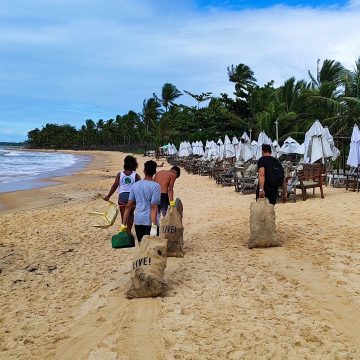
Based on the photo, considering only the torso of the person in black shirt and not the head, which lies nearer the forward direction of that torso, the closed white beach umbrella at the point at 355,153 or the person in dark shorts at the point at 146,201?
the closed white beach umbrella

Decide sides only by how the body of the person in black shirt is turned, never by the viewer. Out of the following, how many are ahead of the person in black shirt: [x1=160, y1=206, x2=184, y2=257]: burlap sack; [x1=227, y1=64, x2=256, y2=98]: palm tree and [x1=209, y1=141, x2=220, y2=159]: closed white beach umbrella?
2

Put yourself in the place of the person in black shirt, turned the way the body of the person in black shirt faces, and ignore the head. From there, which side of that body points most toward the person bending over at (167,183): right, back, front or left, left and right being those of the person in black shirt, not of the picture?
left

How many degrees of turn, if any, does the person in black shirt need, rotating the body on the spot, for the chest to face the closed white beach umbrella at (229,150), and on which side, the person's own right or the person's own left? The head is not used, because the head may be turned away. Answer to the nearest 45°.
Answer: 0° — they already face it

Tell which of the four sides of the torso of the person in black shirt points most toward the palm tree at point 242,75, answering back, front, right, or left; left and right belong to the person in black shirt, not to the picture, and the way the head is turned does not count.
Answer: front

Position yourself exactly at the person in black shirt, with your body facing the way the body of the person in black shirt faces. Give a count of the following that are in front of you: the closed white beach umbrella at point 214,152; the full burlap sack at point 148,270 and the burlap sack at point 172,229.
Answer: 1

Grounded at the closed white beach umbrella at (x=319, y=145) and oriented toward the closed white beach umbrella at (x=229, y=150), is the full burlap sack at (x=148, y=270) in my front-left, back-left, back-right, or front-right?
back-left

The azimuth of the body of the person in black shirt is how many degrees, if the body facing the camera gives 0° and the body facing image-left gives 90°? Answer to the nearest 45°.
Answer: approximately 180°

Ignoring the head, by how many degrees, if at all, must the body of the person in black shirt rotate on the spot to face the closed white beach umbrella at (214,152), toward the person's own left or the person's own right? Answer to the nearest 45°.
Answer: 0° — they already face it

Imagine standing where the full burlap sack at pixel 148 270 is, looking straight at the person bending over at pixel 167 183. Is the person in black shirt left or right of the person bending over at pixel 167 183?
right

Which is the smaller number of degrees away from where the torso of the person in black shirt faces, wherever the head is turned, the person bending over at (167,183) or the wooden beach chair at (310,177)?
the wooden beach chair

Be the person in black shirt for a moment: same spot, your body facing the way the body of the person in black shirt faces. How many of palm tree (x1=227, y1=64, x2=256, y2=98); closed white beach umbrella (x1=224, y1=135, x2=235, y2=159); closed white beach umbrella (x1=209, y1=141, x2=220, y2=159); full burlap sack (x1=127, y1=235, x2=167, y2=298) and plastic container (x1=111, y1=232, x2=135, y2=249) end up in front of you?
3

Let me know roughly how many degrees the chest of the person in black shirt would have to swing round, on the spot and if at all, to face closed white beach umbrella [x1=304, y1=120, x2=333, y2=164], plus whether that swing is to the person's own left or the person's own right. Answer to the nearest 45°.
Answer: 0° — they already face it

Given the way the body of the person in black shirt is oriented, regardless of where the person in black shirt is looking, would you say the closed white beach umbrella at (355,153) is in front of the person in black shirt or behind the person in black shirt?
in front

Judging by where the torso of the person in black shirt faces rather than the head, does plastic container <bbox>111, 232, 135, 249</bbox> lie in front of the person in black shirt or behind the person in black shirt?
behind
